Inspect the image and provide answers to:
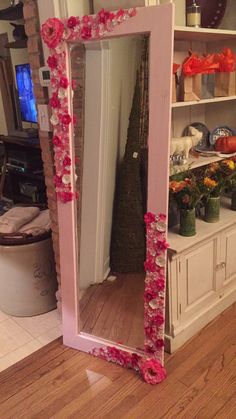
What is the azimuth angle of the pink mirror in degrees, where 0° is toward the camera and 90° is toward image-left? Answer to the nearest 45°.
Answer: approximately 45°

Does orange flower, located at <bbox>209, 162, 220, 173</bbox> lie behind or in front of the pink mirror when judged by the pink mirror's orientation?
behind

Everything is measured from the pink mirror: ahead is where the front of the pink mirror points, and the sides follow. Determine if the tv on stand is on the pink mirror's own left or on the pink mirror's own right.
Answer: on the pink mirror's own right

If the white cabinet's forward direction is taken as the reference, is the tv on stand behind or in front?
behind

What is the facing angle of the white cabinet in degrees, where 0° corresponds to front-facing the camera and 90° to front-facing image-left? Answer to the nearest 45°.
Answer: approximately 315°

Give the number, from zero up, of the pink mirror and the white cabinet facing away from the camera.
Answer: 0
